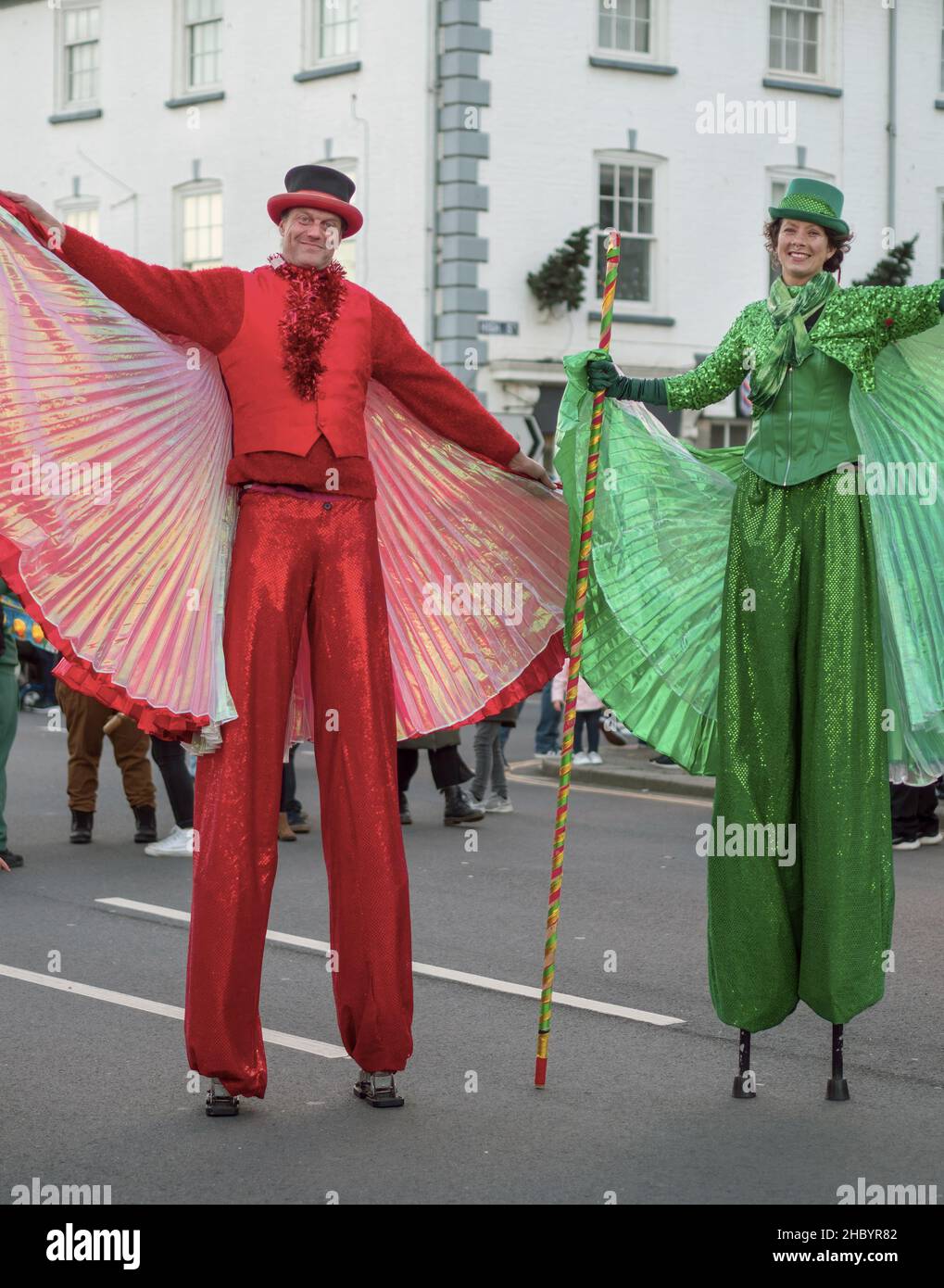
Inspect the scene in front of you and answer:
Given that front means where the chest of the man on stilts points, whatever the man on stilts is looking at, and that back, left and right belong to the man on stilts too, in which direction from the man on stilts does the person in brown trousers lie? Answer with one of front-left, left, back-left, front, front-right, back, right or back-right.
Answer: back

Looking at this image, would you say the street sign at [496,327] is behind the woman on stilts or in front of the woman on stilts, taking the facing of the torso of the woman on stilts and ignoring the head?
behind

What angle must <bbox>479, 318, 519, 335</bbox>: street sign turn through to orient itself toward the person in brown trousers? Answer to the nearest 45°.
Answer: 0° — it already faces them

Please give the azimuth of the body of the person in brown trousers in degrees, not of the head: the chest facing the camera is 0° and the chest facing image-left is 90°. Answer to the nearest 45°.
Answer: approximately 0°

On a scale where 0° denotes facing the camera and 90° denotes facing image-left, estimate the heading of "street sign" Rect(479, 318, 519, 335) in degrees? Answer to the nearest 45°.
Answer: approximately 0°

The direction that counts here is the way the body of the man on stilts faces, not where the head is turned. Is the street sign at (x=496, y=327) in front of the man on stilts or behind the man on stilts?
behind
